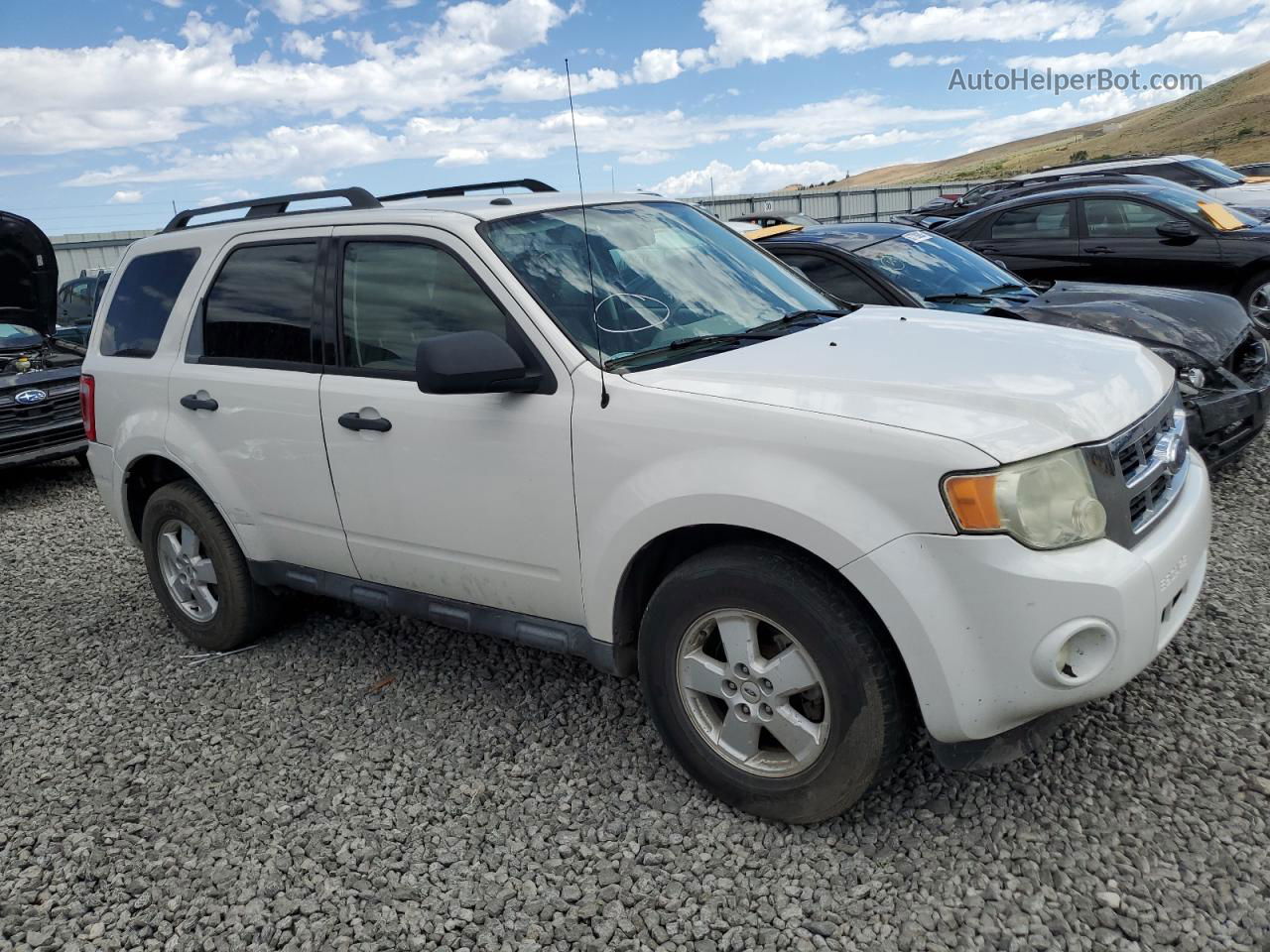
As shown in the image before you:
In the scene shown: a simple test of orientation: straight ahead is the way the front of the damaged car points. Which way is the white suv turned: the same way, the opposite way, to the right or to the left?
the same way

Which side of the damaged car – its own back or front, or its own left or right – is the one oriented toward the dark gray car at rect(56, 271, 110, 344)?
back

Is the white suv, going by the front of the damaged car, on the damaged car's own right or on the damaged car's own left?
on the damaged car's own right

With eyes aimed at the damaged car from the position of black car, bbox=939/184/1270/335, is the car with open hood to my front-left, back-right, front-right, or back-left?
front-right

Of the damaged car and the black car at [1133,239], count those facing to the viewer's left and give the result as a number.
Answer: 0

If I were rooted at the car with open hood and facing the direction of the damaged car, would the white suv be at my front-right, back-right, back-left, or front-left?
front-right

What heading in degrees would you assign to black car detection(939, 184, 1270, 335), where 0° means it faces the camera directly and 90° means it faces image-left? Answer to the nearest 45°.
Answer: approximately 270°

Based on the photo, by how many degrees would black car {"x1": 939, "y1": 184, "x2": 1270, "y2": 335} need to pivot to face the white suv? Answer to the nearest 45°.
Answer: approximately 90° to its right

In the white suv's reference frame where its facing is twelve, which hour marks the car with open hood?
The car with open hood is roughly at 6 o'clock from the white suv.

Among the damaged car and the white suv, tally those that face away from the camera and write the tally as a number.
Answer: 0

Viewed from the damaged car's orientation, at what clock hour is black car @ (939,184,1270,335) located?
The black car is roughly at 8 o'clock from the damaged car.

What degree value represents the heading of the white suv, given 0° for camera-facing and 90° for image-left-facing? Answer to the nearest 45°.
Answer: approximately 315°

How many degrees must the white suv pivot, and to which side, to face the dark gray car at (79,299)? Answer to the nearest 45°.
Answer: approximately 180°

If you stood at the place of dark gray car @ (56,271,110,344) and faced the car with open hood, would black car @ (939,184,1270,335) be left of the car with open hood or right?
left

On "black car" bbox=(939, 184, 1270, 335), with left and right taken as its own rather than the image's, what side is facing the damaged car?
right

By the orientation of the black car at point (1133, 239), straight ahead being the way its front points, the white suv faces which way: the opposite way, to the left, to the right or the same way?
the same way
